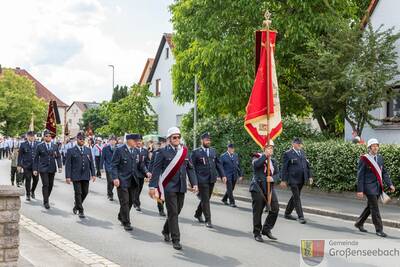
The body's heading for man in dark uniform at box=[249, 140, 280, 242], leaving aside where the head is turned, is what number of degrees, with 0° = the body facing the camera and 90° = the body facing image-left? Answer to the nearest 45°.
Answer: approximately 315°

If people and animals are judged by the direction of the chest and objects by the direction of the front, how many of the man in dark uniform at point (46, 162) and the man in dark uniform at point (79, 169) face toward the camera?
2

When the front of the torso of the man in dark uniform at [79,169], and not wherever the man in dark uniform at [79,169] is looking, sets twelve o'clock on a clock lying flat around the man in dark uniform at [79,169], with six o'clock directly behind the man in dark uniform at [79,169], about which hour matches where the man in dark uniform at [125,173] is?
the man in dark uniform at [125,173] is roughly at 11 o'clock from the man in dark uniform at [79,169].

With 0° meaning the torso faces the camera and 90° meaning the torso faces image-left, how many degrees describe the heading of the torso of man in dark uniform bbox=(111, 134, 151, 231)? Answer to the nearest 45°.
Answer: approximately 315°

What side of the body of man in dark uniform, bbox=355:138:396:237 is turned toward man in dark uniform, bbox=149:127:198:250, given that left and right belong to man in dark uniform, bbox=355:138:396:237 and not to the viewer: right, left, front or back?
right

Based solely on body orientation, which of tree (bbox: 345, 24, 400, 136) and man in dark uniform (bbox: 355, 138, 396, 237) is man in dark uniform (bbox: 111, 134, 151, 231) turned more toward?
the man in dark uniform
